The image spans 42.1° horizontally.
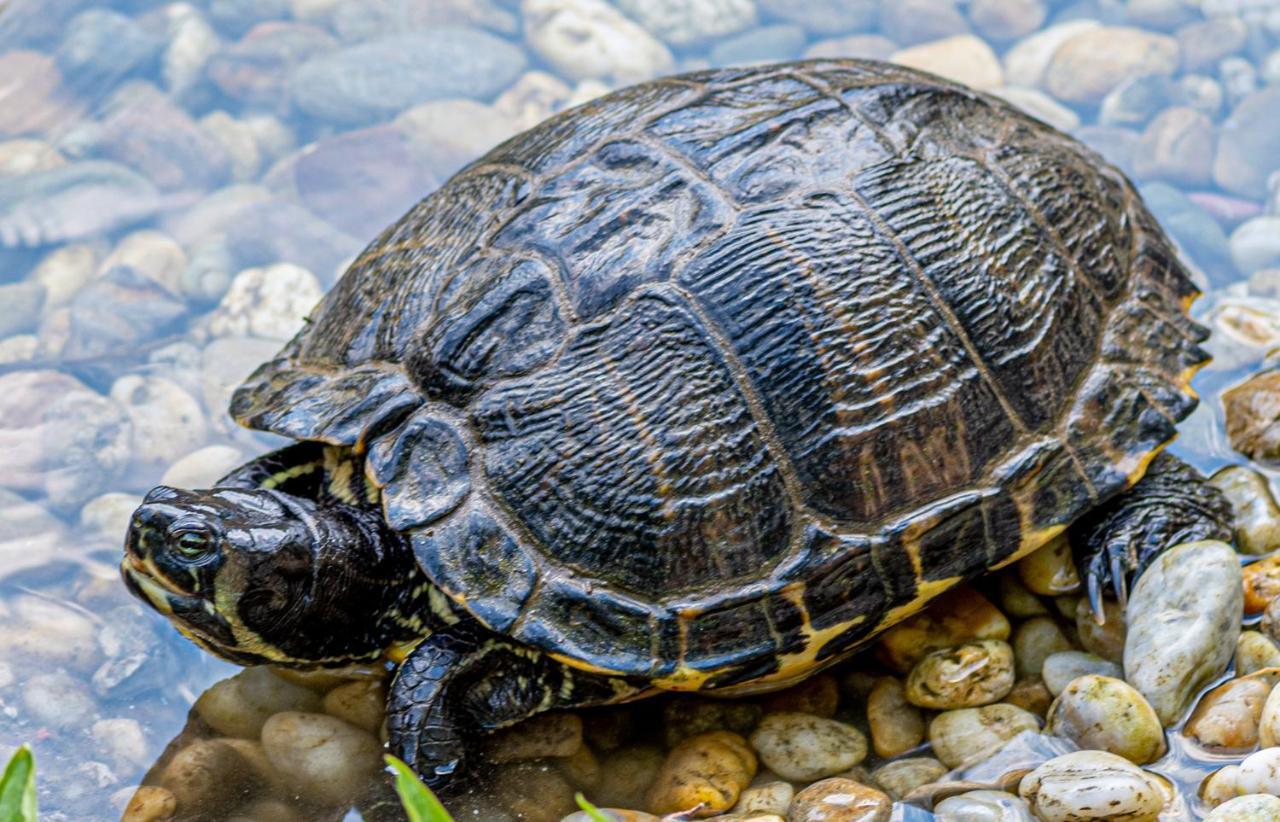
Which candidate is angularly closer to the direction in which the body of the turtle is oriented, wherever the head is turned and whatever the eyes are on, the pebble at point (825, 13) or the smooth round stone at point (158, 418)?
the smooth round stone

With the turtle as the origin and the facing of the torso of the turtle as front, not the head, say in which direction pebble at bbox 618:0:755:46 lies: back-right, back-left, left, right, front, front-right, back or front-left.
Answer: back-right

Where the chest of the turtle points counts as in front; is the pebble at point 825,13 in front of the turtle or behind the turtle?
behind

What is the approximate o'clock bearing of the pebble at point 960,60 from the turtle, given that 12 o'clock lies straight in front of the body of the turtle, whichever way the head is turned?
The pebble is roughly at 5 o'clock from the turtle.

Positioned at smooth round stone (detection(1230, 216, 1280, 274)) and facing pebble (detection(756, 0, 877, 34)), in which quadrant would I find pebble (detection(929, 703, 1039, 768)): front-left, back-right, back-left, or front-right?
back-left

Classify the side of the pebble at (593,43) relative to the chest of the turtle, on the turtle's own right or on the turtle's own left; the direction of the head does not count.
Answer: on the turtle's own right

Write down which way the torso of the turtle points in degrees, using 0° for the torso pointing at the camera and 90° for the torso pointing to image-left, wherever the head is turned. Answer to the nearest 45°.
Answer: approximately 45°

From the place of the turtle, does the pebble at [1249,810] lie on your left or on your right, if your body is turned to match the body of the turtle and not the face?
on your left

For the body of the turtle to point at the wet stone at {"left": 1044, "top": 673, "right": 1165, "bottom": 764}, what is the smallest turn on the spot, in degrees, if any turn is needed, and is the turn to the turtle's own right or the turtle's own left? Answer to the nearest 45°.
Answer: approximately 135° to the turtle's own left

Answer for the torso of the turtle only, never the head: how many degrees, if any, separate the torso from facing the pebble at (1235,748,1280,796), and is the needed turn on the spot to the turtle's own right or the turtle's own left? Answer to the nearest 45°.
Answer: approximately 90° to the turtle's own left

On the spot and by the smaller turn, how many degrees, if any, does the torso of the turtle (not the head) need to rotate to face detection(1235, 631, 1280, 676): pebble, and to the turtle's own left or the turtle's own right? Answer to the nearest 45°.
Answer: approximately 135° to the turtle's own left

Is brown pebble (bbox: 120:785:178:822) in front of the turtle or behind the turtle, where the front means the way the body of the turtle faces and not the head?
in front
